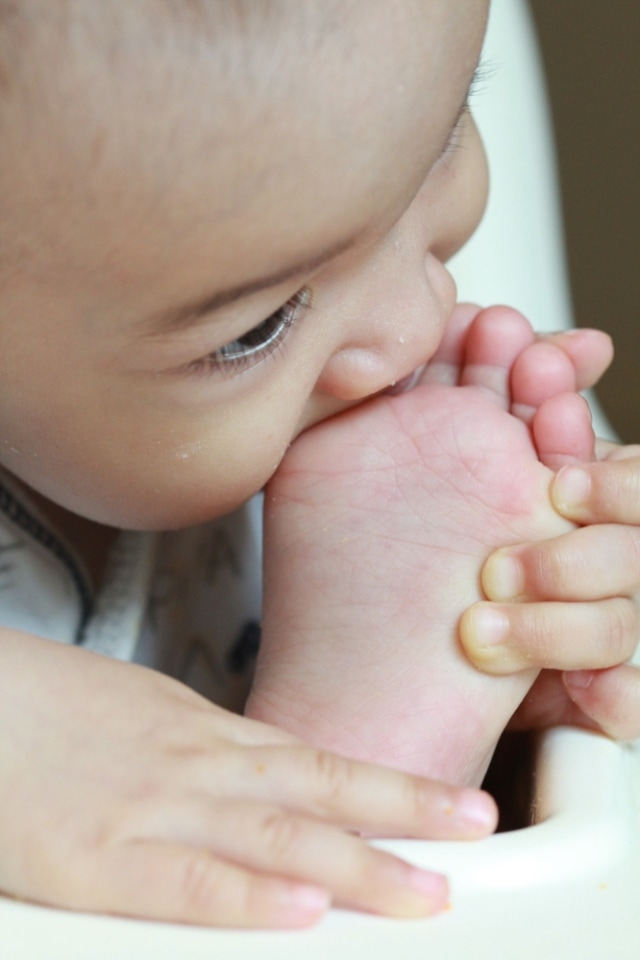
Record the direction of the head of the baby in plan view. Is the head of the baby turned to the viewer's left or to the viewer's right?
to the viewer's right

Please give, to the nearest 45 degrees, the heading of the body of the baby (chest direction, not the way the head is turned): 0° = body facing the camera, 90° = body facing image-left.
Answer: approximately 315°
